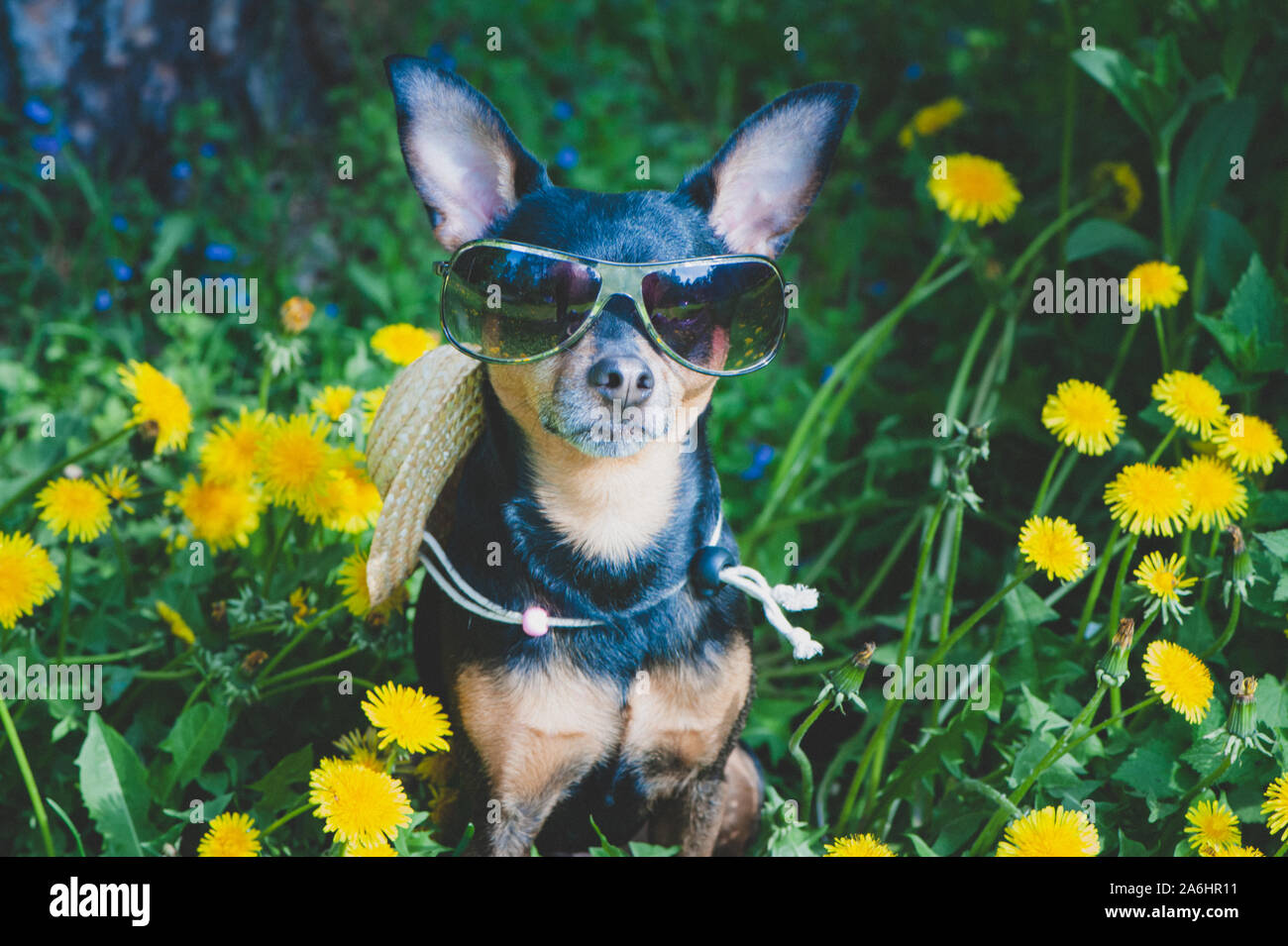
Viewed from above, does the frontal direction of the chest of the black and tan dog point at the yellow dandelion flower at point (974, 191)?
no

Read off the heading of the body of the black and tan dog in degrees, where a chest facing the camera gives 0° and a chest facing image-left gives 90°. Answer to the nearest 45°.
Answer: approximately 0°

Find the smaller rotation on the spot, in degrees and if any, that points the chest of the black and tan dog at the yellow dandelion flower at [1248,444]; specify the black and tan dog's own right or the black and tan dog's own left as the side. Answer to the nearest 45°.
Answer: approximately 90° to the black and tan dog's own left

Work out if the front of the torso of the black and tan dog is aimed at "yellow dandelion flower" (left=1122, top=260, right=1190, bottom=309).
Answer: no

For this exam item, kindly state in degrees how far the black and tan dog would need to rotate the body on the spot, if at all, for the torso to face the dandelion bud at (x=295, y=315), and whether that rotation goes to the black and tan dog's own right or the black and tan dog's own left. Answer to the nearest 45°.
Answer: approximately 135° to the black and tan dog's own right

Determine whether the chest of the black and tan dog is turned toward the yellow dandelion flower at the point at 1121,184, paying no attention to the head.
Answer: no
